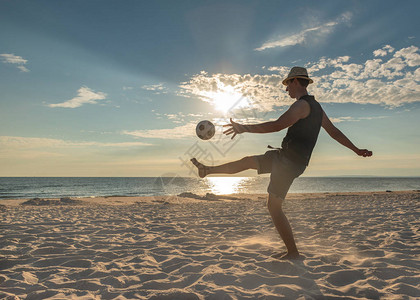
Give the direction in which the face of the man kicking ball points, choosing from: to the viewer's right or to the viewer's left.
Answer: to the viewer's left

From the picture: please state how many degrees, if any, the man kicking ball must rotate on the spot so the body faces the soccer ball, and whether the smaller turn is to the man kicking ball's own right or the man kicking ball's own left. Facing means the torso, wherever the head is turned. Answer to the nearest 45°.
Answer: approximately 45° to the man kicking ball's own right

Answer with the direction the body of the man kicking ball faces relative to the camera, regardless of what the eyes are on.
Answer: to the viewer's left
